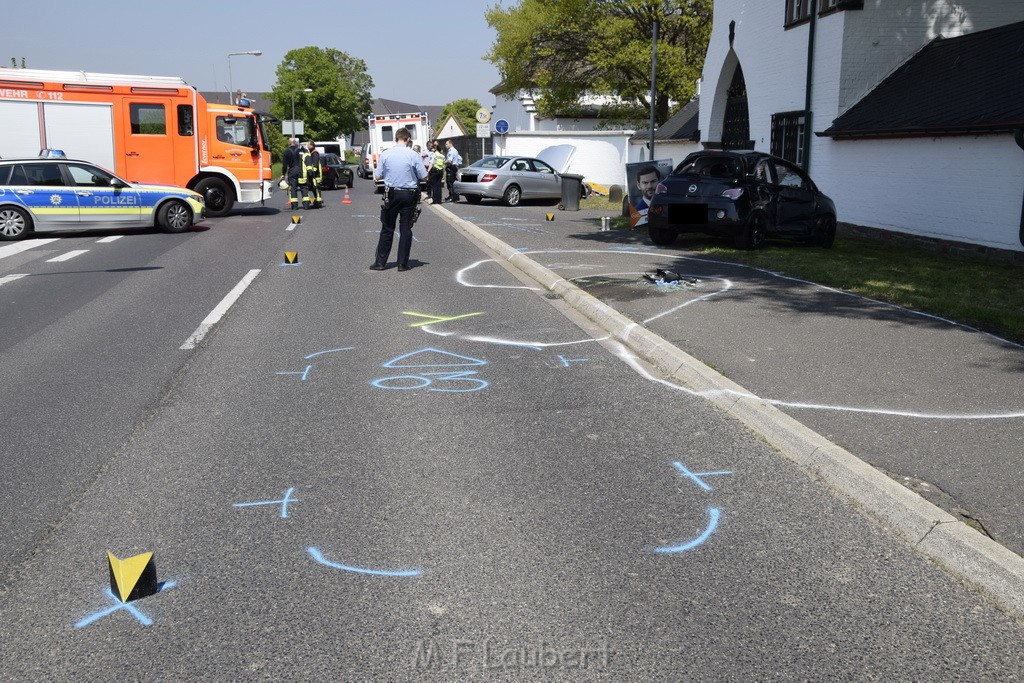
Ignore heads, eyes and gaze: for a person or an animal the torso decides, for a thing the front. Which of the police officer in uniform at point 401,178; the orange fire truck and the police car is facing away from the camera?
the police officer in uniform

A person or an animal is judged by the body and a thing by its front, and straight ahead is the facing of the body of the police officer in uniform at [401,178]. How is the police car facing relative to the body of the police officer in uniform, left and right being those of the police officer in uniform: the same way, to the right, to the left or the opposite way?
to the right

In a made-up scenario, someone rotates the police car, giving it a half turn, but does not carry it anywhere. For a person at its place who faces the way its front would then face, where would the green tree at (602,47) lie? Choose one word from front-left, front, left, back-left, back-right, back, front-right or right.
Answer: back-right

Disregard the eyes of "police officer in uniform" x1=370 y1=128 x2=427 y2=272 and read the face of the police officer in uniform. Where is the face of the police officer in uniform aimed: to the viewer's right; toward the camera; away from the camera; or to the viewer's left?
away from the camera

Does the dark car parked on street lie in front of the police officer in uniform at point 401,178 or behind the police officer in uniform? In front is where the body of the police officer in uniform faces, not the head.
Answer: in front

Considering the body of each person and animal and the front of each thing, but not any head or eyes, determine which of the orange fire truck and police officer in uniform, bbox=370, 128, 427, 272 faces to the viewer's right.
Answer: the orange fire truck

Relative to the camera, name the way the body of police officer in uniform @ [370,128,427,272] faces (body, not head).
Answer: away from the camera

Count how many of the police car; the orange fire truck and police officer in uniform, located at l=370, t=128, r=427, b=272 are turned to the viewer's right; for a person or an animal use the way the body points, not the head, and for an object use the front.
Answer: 2

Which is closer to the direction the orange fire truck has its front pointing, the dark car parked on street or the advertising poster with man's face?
the advertising poster with man's face

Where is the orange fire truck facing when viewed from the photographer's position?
facing to the right of the viewer

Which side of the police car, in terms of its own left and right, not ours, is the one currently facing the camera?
right
